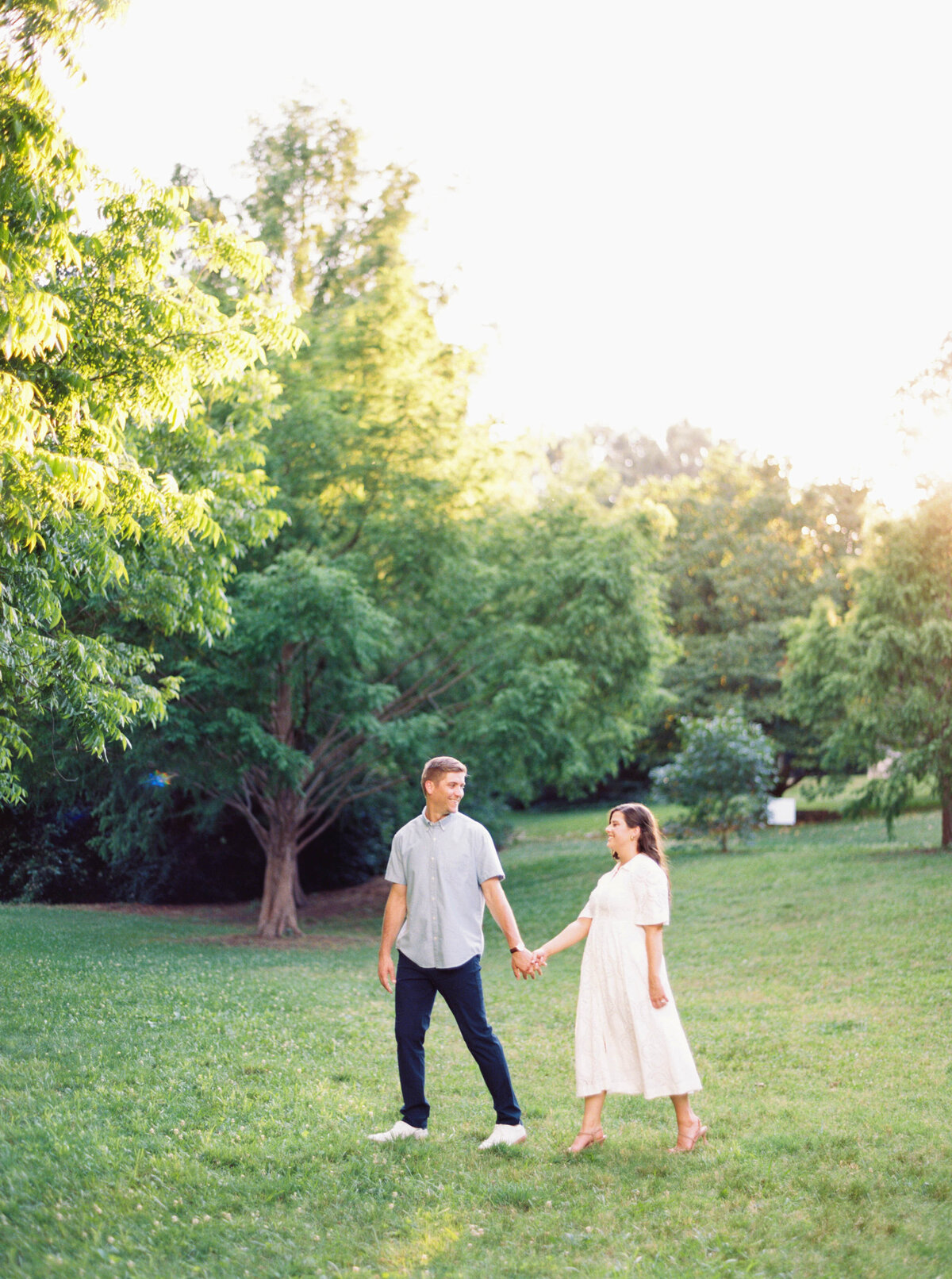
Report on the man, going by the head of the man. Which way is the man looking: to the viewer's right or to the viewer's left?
to the viewer's right

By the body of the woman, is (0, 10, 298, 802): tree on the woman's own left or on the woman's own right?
on the woman's own right

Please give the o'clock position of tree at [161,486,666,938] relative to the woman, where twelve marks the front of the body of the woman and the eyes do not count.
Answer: The tree is roughly at 4 o'clock from the woman.

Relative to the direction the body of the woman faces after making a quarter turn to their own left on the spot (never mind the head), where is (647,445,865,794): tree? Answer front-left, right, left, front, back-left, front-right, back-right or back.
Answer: back-left

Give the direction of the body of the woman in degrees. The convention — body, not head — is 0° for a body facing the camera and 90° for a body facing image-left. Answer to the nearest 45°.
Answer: approximately 45°
